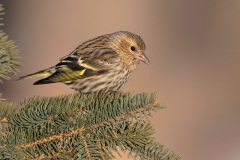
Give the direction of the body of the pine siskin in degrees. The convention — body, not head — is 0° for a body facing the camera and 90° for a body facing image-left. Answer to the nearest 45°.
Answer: approximately 270°
